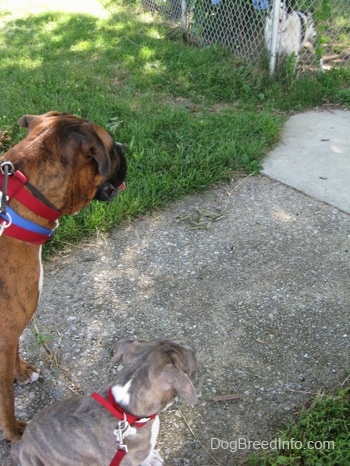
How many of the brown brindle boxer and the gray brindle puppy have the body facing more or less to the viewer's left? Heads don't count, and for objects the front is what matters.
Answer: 0

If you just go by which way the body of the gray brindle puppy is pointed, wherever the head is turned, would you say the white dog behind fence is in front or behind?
in front

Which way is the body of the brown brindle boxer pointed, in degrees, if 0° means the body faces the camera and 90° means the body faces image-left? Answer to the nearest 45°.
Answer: approximately 225°

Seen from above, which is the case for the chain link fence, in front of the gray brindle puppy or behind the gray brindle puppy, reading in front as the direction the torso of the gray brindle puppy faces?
in front

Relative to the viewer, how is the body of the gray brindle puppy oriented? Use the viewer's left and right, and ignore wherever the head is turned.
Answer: facing away from the viewer and to the right of the viewer
